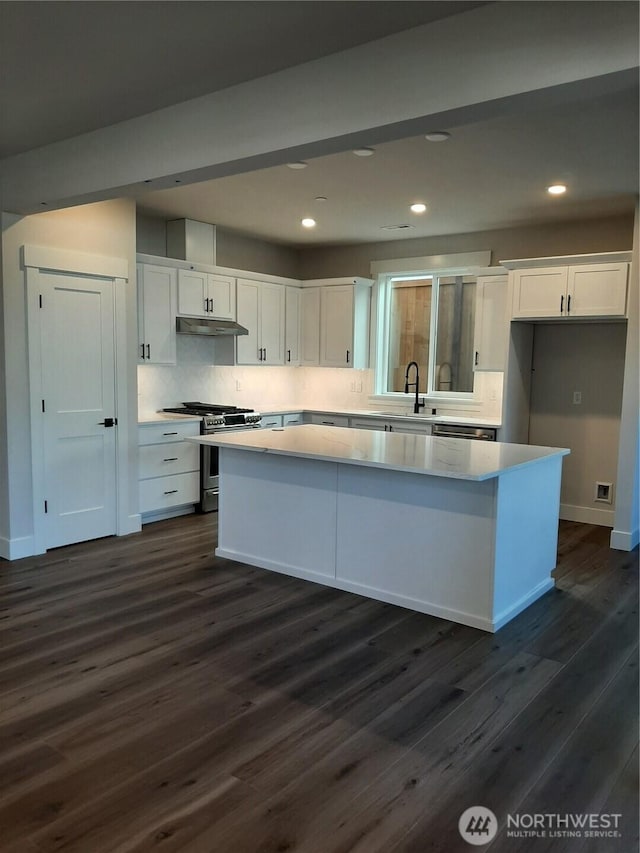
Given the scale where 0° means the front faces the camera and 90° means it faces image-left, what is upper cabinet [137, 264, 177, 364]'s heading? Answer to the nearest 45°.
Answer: approximately 315°

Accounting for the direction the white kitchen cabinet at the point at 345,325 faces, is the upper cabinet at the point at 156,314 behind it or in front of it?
in front

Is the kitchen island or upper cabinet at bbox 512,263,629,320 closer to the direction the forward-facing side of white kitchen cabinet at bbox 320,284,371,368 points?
the kitchen island

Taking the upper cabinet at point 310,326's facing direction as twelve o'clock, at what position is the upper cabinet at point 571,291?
the upper cabinet at point 571,291 is roughly at 9 o'clock from the upper cabinet at point 310,326.

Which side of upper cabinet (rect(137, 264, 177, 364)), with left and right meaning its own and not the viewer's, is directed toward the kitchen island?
front

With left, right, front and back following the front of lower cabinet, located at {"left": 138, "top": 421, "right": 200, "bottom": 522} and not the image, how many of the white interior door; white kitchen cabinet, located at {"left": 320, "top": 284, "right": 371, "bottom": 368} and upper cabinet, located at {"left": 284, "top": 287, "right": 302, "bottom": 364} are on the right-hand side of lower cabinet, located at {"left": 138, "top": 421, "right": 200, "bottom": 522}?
1

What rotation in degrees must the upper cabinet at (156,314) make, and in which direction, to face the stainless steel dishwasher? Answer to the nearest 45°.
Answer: approximately 45° to its left

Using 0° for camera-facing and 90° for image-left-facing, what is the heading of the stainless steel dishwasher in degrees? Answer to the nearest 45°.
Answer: approximately 45°

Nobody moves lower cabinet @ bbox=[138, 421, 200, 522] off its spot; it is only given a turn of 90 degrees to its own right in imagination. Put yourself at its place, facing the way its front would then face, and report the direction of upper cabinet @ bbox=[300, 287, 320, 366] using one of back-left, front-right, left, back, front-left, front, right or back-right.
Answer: back

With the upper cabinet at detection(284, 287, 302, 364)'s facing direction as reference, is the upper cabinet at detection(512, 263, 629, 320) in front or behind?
in front

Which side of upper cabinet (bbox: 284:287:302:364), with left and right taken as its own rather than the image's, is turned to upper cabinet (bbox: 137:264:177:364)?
right

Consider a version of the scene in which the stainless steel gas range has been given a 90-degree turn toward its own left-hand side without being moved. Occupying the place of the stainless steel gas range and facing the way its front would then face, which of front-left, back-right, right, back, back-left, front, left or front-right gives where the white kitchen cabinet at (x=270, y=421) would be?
front
